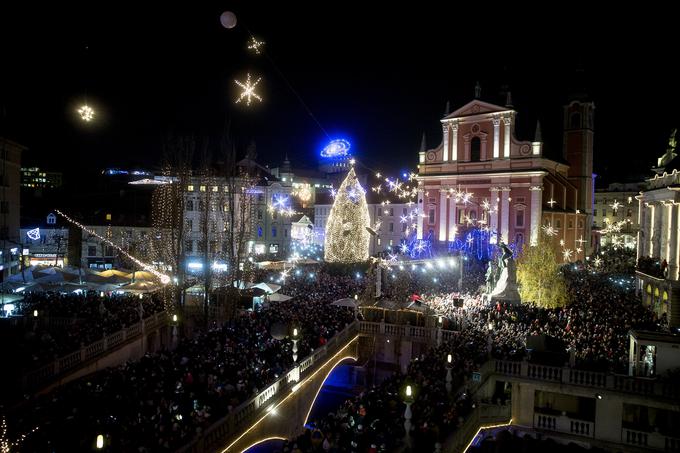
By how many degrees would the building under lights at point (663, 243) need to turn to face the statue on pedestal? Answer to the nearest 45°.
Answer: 0° — it already faces it

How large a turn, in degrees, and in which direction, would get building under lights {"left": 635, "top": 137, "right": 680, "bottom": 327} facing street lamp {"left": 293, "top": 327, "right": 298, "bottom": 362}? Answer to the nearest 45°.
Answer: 0° — it already faces it

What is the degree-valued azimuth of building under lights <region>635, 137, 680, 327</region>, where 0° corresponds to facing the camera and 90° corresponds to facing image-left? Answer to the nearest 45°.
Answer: approximately 45°

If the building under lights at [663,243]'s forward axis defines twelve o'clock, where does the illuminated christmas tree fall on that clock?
The illuminated christmas tree is roughly at 1 o'clock from the building under lights.
